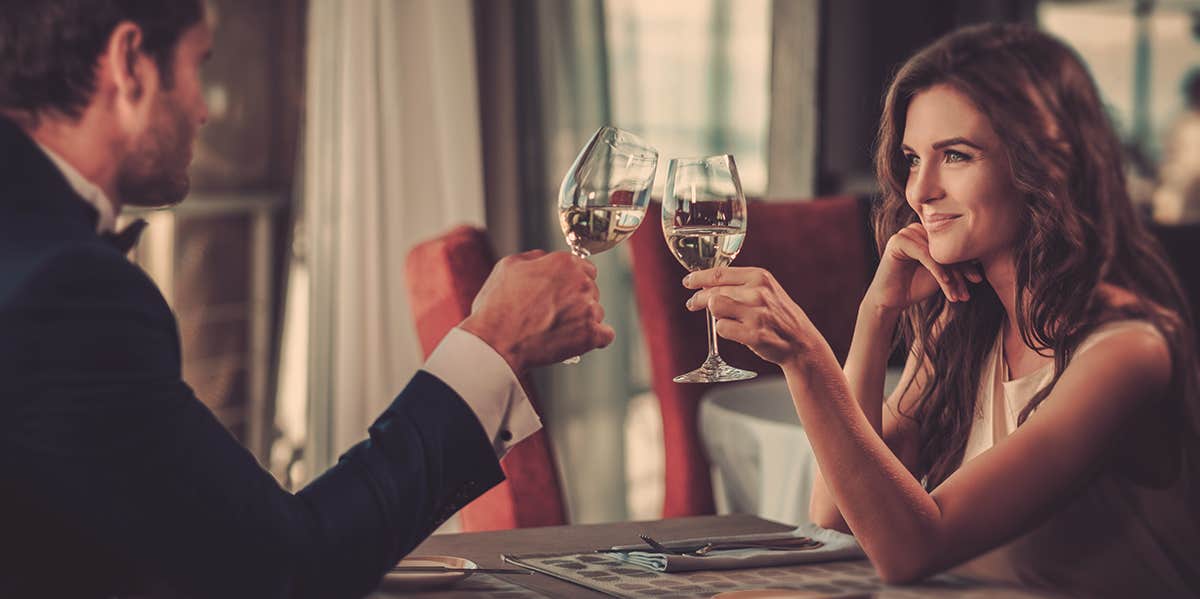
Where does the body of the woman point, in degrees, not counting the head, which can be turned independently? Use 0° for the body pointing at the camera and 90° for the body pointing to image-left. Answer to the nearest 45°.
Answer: approximately 45°

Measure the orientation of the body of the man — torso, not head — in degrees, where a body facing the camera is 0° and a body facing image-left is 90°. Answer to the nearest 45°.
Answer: approximately 225°

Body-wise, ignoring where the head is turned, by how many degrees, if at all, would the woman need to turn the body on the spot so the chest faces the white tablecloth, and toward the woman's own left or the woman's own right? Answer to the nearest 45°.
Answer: approximately 90° to the woman's own right

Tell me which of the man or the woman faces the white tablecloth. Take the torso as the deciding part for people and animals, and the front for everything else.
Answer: the man

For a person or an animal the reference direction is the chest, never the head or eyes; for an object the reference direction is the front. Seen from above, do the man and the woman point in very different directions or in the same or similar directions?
very different directions

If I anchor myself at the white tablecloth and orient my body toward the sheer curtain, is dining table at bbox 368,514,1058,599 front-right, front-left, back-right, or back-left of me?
back-left
